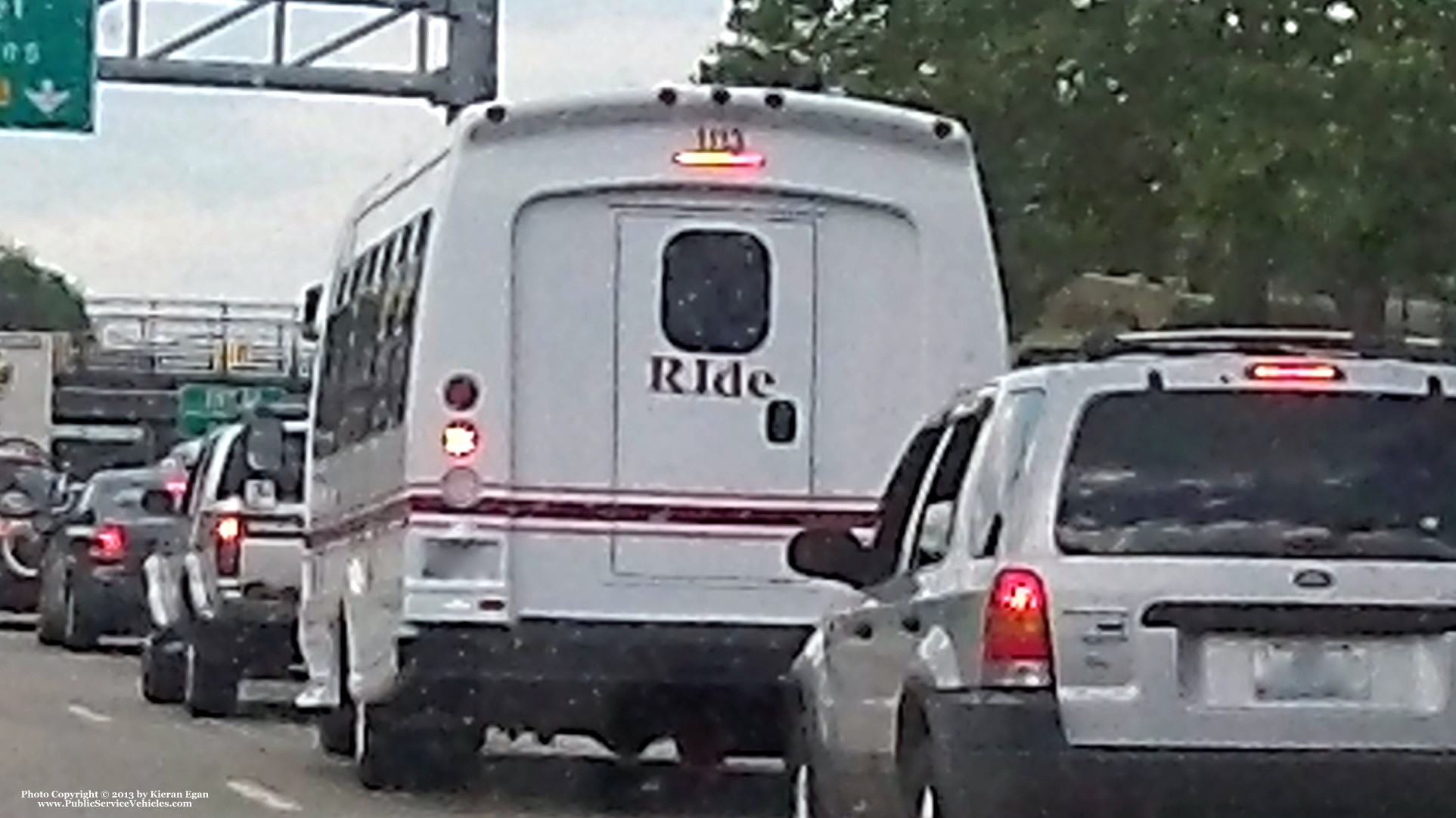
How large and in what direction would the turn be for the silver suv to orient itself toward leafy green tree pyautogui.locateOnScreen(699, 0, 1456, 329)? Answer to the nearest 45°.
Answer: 0° — it already faces it

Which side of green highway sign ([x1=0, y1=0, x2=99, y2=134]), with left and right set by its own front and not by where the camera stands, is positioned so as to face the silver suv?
front

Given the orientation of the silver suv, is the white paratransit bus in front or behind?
in front

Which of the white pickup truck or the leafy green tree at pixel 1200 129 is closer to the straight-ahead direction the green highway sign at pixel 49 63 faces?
the white pickup truck

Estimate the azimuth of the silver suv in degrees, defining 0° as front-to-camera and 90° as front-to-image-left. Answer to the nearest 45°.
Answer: approximately 180°

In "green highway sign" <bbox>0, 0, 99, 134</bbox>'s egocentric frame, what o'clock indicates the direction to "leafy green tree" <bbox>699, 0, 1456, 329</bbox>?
The leafy green tree is roughly at 10 o'clock from the green highway sign.

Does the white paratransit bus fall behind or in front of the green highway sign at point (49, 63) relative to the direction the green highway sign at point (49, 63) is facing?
in front

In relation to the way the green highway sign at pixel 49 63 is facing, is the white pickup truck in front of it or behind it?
in front

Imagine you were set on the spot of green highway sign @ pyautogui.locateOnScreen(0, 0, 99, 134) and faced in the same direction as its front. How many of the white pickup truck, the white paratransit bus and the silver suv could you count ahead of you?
3

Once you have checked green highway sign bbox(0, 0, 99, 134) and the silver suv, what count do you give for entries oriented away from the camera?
1
